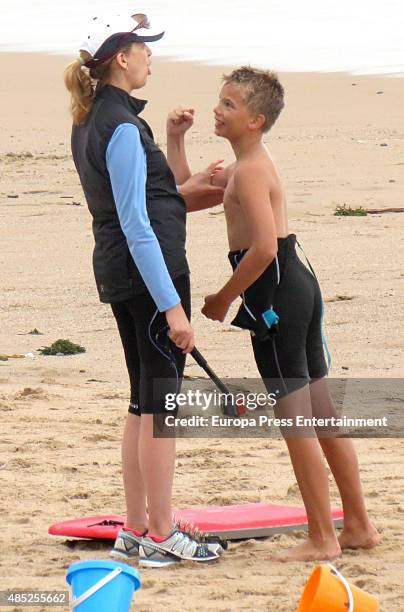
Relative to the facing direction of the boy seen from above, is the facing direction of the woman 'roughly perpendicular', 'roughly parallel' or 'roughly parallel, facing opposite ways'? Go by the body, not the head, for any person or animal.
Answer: roughly parallel, facing opposite ways

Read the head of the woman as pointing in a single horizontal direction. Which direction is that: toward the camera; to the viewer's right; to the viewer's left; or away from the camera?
to the viewer's right

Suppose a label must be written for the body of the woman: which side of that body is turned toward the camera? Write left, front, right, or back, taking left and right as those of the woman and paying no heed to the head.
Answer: right

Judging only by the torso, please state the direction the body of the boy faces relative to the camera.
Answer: to the viewer's left

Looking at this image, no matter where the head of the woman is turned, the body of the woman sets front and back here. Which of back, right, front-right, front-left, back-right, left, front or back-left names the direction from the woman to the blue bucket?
right

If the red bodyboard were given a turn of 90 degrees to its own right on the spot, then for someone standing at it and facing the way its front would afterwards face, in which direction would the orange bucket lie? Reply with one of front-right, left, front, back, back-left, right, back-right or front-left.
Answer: back

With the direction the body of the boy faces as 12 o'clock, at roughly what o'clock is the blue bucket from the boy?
The blue bucket is roughly at 10 o'clock from the boy.

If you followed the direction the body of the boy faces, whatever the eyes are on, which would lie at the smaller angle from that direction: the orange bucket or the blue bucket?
the blue bucket
